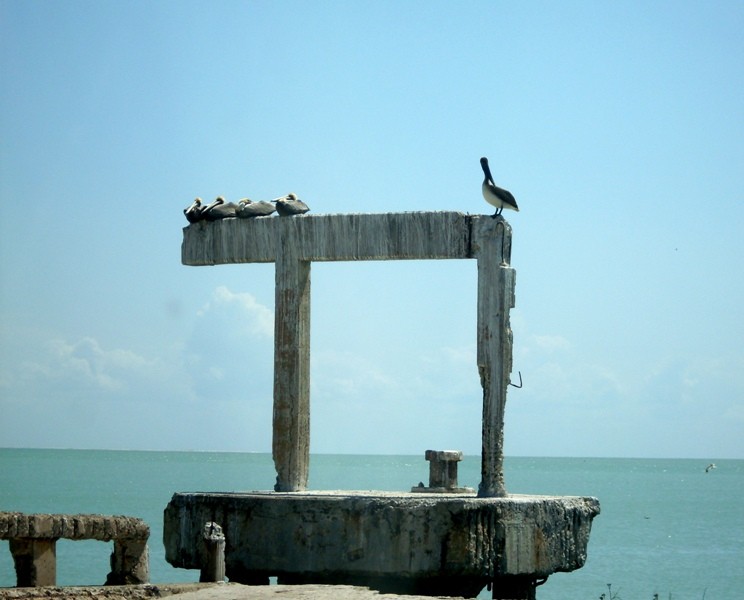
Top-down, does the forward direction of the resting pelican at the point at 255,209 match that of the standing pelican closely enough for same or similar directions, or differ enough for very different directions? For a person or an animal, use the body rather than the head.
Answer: same or similar directions

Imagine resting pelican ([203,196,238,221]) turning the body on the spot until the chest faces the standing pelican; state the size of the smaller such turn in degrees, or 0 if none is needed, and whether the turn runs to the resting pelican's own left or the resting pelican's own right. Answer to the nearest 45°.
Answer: approximately 135° to the resting pelican's own left

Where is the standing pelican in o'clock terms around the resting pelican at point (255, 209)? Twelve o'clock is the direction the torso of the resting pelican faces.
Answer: The standing pelican is roughly at 7 o'clock from the resting pelican.

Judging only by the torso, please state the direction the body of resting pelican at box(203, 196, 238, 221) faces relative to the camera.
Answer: to the viewer's left

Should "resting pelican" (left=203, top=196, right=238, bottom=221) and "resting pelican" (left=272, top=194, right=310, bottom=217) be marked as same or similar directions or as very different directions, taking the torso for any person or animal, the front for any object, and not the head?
same or similar directions

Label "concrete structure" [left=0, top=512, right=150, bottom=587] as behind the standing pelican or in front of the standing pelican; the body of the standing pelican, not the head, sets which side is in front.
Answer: in front

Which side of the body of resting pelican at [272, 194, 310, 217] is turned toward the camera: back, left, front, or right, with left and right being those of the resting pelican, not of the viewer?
left

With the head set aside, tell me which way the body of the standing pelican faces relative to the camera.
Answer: to the viewer's left

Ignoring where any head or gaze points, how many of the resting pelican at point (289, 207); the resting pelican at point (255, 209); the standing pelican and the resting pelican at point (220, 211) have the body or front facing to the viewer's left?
4

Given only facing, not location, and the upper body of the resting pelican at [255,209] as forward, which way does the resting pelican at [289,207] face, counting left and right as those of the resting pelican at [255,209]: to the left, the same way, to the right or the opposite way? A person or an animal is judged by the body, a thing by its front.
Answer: the same way

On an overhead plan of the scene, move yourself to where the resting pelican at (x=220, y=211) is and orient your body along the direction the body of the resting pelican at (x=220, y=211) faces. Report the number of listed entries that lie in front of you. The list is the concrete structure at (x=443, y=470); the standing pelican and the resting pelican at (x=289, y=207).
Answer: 0

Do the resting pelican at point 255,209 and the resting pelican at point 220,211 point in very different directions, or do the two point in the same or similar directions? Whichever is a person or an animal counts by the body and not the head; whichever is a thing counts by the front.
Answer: same or similar directions

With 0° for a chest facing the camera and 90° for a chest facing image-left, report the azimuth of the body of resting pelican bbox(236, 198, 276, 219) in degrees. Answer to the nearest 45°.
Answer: approximately 90°
